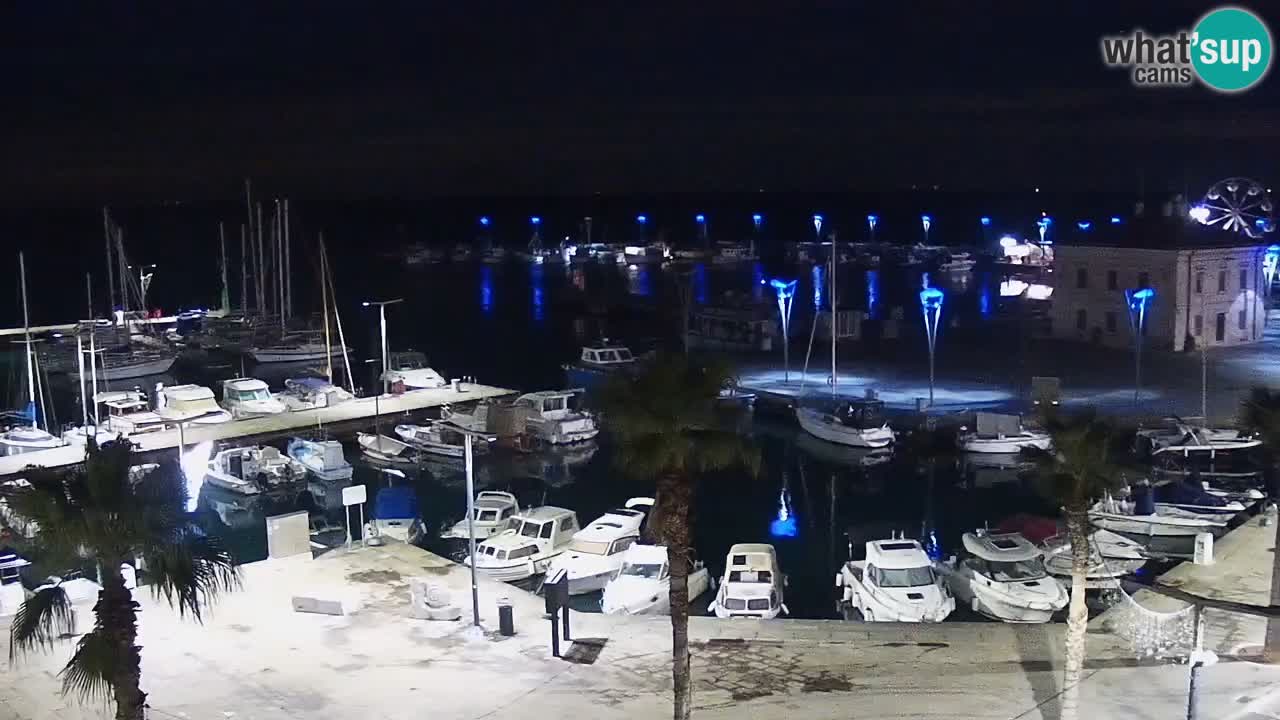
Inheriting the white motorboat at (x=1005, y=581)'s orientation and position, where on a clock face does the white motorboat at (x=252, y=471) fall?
the white motorboat at (x=252, y=471) is roughly at 5 o'clock from the white motorboat at (x=1005, y=581).

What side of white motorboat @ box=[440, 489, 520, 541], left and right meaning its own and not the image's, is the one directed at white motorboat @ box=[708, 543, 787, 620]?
left

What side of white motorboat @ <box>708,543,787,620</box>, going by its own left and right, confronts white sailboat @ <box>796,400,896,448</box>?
back

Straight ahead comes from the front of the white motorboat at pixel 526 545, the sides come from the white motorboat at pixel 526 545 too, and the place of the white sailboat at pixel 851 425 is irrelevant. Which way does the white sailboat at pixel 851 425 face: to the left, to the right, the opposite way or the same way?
to the right

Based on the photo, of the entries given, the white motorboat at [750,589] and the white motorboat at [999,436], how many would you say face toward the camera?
1
